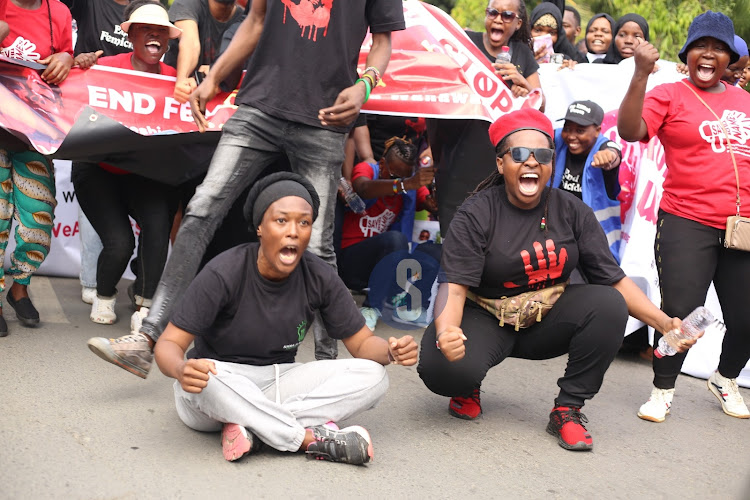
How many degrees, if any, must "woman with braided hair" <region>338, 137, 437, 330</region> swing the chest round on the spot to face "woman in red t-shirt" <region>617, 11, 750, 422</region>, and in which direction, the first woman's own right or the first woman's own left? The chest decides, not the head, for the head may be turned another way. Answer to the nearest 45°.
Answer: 0° — they already face them

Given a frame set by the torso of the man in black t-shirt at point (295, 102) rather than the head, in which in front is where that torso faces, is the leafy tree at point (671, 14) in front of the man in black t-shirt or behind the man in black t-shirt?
behind

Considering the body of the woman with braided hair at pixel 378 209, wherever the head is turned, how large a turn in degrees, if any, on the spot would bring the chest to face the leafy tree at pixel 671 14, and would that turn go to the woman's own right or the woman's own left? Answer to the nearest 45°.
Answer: approximately 90° to the woman's own left

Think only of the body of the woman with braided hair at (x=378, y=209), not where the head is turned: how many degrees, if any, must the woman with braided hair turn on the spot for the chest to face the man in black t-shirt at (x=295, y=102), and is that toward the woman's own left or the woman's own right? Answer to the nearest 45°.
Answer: approximately 45° to the woman's own right

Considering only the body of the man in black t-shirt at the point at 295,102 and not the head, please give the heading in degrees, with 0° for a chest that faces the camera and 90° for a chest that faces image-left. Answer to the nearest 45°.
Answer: approximately 0°

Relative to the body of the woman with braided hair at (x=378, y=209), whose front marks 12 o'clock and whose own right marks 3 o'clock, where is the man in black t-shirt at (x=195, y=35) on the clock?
The man in black t-shirt is roughly at 4 o'clock from the woman with braided hair.

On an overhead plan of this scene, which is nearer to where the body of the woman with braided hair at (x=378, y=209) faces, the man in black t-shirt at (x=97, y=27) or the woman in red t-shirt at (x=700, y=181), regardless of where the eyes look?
the woman in red t-shirt
